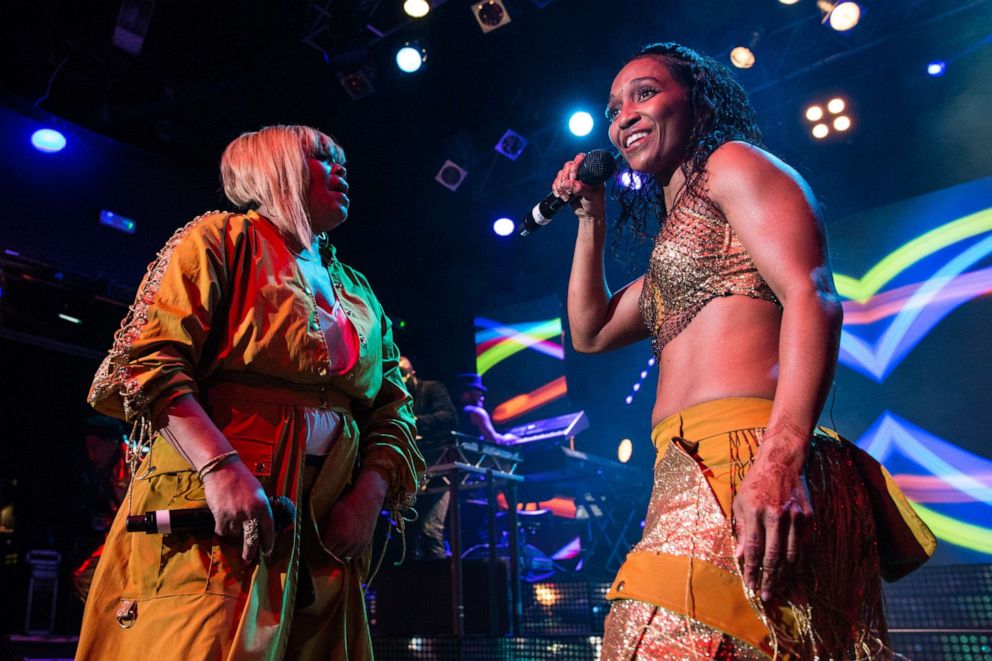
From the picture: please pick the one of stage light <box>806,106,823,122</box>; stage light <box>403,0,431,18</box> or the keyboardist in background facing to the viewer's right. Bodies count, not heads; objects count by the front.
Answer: the keyboardist in background

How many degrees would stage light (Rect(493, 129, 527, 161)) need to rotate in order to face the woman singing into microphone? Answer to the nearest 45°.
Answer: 0° — it already faces them

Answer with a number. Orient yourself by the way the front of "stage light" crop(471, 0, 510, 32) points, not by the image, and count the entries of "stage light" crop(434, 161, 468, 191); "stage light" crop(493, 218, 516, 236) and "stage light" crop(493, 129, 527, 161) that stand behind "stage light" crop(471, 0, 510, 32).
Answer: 3

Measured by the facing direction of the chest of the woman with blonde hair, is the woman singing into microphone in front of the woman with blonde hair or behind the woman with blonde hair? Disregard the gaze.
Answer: in front

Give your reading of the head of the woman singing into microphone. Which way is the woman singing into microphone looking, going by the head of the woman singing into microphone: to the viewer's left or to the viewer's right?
to the viewer's left

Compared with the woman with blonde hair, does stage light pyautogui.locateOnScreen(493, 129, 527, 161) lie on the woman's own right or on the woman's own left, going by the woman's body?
on the woman's own left

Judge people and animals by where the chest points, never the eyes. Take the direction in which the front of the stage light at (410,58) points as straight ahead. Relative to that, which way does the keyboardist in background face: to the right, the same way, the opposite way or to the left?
to the left

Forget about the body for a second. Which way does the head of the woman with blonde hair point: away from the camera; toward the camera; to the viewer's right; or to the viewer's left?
to the viewer's right

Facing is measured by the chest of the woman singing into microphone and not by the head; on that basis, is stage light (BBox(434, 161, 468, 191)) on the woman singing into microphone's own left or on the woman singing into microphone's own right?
on the woman singing into microphone's own right

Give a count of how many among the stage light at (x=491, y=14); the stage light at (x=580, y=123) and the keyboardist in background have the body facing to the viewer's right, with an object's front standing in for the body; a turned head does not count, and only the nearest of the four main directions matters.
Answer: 1

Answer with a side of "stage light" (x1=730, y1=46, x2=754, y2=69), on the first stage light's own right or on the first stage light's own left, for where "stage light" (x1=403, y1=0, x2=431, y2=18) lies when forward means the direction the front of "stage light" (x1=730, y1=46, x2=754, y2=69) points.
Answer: on the first stage light's own right
